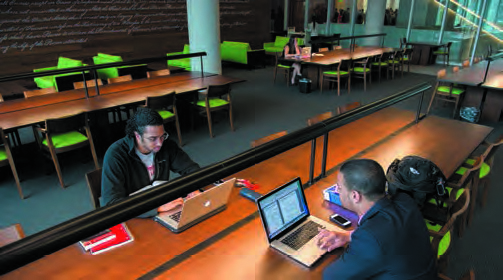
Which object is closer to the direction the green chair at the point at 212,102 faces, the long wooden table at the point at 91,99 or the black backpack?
the long wooden table

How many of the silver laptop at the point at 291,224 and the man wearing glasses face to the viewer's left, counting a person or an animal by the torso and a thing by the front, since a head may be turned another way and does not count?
0

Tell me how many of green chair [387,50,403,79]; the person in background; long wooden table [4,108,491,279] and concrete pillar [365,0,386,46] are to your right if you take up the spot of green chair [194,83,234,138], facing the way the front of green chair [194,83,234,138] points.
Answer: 3

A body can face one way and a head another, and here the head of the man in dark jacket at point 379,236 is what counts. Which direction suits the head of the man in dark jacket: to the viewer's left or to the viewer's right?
to the viewer's left

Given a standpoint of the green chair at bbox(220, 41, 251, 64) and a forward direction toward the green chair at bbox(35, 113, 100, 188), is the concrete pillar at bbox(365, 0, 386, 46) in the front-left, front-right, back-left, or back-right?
back-left

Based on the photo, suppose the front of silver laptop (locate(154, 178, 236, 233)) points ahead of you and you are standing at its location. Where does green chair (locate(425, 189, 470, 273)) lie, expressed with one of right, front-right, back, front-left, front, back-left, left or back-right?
back-right

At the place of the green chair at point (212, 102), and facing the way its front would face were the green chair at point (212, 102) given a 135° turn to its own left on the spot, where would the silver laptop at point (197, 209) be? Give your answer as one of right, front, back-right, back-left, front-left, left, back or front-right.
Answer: front

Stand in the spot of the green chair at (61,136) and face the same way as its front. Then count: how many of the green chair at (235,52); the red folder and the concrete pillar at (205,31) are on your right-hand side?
2

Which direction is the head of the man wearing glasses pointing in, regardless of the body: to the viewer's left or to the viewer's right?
to the viewer's right

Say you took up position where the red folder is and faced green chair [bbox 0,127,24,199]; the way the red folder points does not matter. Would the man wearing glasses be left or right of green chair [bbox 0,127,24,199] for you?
right

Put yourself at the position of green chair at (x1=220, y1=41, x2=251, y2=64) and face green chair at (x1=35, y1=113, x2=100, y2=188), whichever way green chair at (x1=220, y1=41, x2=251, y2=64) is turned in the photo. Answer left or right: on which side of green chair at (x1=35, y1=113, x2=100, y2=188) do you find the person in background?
left

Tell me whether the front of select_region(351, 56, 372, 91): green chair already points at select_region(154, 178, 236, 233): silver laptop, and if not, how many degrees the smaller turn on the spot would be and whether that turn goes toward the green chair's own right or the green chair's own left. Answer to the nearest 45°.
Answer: approximately 135° to the green chair's own left

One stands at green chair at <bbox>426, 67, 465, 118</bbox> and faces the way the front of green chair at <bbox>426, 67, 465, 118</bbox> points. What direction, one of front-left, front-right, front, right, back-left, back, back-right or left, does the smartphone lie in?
front-right

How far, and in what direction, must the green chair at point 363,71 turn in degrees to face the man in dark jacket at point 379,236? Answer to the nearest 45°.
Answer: approximately 135° to its left

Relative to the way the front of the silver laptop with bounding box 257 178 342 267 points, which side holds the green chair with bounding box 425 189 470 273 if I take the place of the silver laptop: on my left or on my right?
on my left

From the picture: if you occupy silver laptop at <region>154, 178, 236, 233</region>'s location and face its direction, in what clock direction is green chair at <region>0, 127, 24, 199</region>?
The green chair is roughly at 12 o'clock from the silver laptop.

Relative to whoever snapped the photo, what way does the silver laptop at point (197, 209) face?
facing away from the viewer and to the left of the viewer

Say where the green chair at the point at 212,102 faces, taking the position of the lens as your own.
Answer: facing away from the viewer and to the left of the viewer
